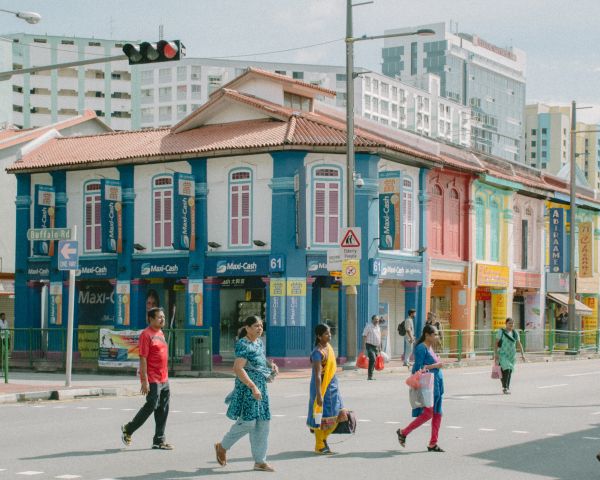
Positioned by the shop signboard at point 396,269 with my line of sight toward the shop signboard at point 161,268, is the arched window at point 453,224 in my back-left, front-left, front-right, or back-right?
back-right

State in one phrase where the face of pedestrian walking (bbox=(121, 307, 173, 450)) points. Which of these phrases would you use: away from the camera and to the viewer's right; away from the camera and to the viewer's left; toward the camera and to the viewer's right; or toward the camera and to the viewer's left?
toward the camera and to the viewer's right

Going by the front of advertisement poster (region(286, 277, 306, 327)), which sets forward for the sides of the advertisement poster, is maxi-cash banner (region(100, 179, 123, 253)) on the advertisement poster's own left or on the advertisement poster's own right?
on the advertisement poster's own right

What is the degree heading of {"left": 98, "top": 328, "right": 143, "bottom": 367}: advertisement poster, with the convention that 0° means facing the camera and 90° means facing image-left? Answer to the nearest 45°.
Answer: approximately 0°

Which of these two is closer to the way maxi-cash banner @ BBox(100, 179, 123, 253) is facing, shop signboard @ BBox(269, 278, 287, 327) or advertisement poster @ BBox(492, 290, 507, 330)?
the shop signboard

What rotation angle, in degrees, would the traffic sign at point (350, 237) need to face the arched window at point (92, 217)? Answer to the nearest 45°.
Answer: approximately 135° to its right

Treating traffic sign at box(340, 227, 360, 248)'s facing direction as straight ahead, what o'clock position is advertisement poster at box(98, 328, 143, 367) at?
The advertisement poster is roughly at 3 o'clock from the traffic sign.

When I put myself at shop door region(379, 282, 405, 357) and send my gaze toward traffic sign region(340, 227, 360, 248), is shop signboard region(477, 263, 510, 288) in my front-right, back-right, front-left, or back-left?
back-left

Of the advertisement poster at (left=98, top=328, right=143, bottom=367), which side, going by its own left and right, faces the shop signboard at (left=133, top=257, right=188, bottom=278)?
back

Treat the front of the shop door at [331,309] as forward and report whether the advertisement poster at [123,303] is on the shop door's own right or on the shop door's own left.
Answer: on the shop door's own right

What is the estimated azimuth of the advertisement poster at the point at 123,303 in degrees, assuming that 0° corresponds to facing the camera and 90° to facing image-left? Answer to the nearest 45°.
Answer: approximately 0°
